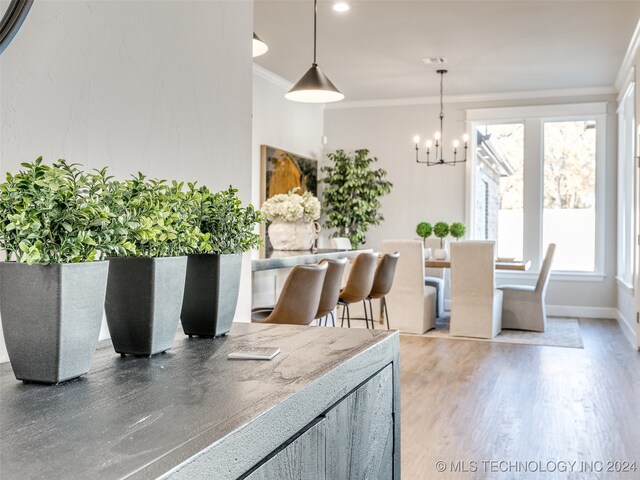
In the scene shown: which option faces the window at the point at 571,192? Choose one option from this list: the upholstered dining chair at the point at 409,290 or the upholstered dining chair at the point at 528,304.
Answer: the upholstered dining chair at the point at 409,290

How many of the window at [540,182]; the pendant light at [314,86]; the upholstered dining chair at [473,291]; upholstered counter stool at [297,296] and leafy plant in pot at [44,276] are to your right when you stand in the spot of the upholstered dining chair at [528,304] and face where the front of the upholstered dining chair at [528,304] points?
1

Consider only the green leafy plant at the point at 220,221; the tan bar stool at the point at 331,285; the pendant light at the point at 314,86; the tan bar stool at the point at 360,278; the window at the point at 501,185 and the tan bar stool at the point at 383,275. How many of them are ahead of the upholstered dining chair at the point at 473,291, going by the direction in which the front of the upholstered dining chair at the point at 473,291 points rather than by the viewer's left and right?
1

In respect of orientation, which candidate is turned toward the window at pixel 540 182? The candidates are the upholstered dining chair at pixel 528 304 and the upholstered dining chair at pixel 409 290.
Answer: the upholstered dining chair at pixel 409 290

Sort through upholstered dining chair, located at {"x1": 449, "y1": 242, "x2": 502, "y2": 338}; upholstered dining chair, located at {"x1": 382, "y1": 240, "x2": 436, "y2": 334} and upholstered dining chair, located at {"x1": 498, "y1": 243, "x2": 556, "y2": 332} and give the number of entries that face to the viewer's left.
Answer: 1

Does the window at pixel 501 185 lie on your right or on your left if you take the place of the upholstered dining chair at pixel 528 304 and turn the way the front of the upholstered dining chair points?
on your right

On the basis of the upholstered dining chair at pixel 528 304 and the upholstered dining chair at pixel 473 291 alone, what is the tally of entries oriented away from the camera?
1

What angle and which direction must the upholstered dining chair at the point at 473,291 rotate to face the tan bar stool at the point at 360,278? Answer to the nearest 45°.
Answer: approximately 180°

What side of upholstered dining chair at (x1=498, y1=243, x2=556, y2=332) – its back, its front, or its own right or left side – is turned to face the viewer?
left

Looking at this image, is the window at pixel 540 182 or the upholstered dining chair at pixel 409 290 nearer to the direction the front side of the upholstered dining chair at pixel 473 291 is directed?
the window

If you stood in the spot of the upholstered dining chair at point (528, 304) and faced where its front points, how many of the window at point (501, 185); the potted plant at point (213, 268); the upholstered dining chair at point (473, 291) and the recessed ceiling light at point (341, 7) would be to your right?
1

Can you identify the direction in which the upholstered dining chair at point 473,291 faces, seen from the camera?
facing away from the viewer

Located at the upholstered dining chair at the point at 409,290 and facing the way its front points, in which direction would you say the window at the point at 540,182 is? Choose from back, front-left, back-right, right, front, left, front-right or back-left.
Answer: front

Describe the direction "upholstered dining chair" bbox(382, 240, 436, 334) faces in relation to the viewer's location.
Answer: facing away from the viewer and to the right of the viewer
